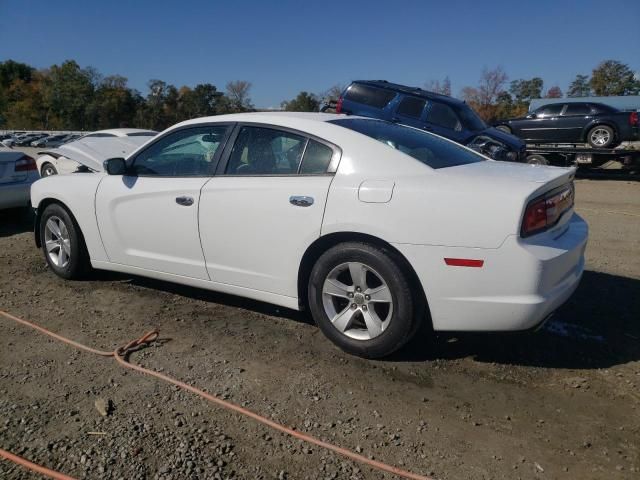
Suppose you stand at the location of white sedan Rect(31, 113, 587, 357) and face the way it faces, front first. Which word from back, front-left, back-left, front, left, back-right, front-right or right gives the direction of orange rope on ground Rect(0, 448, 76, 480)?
left

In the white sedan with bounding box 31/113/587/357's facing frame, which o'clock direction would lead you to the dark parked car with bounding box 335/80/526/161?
The dark parked car is roughly at 2 o'clock from the white sedan.

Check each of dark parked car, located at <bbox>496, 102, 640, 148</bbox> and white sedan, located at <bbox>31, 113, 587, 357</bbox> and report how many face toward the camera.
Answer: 0

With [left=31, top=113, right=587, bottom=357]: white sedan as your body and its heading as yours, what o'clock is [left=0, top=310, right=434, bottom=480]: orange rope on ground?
The orange rope on ground is roughly at 9 o'clock from the white sedan.

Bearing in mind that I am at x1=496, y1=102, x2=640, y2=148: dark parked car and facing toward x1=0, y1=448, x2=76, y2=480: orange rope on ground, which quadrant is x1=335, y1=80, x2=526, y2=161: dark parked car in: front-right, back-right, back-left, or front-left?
front-right

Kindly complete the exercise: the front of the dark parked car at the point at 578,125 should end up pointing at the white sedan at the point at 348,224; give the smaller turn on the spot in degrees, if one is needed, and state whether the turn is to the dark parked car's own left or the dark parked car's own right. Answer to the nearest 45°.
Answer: approximately 90° to the dark parked car's own left

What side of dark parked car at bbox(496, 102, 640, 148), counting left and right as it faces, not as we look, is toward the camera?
left

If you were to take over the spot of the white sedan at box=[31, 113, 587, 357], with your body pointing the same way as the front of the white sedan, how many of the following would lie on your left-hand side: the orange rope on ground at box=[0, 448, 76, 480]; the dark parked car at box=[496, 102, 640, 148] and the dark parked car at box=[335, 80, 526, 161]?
1

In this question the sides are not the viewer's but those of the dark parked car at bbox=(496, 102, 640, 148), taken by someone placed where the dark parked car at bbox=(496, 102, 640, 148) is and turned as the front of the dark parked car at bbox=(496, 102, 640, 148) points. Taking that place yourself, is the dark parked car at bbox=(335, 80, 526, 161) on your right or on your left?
on your left

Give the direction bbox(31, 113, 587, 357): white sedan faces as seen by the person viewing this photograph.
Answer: facing away from the viewer and to the left of the viewer

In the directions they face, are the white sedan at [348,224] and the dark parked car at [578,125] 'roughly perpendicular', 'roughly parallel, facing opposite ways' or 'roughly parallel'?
roughly parallel

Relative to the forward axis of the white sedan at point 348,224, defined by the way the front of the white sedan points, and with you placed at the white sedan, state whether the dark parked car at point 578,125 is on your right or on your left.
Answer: on your right

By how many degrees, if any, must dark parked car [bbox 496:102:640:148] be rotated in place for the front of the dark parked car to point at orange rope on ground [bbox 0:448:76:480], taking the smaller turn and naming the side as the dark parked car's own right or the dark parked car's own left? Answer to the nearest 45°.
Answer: approximately 90° to the dark parked car's own left
